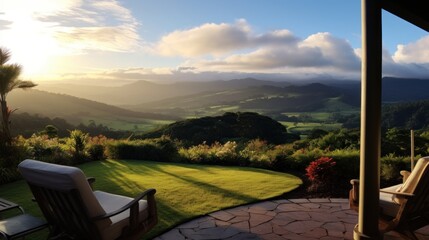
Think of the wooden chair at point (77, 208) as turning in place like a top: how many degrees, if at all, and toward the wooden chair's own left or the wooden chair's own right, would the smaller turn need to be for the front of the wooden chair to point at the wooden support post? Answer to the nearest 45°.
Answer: approximately 45° to the wooden chair's own right

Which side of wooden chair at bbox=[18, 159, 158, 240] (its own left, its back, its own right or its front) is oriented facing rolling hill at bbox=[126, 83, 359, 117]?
front

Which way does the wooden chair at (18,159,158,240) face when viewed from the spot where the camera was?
facing away from the viewer and to the right of the viewer

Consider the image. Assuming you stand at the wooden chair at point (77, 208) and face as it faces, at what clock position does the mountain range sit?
The mountain range is roughly at 11 o'clock from the wooden chair.

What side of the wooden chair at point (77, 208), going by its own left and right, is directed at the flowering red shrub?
front

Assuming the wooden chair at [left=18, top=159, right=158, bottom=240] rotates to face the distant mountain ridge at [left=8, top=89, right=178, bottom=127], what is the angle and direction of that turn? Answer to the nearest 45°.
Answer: approximately 45° to its left

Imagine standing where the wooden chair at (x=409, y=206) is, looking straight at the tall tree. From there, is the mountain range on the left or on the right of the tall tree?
right

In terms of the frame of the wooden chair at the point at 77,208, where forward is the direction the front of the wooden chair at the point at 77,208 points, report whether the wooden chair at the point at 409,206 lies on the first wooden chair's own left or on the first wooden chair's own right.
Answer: on the first wooden chair's own right

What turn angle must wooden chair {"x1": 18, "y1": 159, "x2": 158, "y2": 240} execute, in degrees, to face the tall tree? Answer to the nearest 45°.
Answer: approximately 45° to its left
